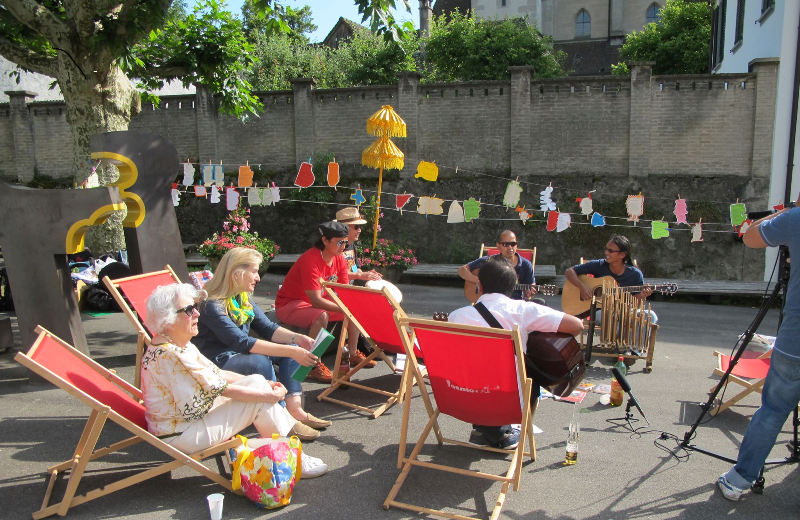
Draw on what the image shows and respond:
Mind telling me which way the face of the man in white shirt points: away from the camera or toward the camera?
away from the camera

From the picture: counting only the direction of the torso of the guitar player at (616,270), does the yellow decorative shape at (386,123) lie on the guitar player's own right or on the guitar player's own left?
on the guitar player's own right

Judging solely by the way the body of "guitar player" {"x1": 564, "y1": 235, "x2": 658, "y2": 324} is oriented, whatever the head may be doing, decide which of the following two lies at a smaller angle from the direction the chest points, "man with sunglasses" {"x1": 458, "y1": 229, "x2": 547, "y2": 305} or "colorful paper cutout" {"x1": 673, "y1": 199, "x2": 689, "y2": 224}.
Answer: the man with sunglasses

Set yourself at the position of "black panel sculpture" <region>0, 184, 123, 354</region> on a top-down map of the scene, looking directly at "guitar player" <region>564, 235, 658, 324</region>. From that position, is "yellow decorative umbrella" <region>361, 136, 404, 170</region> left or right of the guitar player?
left

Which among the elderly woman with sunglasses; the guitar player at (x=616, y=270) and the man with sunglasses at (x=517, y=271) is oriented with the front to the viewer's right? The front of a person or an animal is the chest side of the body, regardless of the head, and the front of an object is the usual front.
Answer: the elderly woman with sunglasses

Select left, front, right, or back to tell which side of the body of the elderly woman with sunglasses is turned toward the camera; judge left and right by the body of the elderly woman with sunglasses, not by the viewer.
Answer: right

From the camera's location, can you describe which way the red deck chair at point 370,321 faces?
facing away from the viewer and to the right of the viewer

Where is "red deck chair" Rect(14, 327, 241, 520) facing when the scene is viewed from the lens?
facing to the right of the viewer

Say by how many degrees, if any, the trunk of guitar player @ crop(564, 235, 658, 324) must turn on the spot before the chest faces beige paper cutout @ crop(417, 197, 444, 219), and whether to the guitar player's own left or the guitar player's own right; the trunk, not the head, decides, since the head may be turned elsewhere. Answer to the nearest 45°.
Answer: approximately 135° to the guitar player's own right
